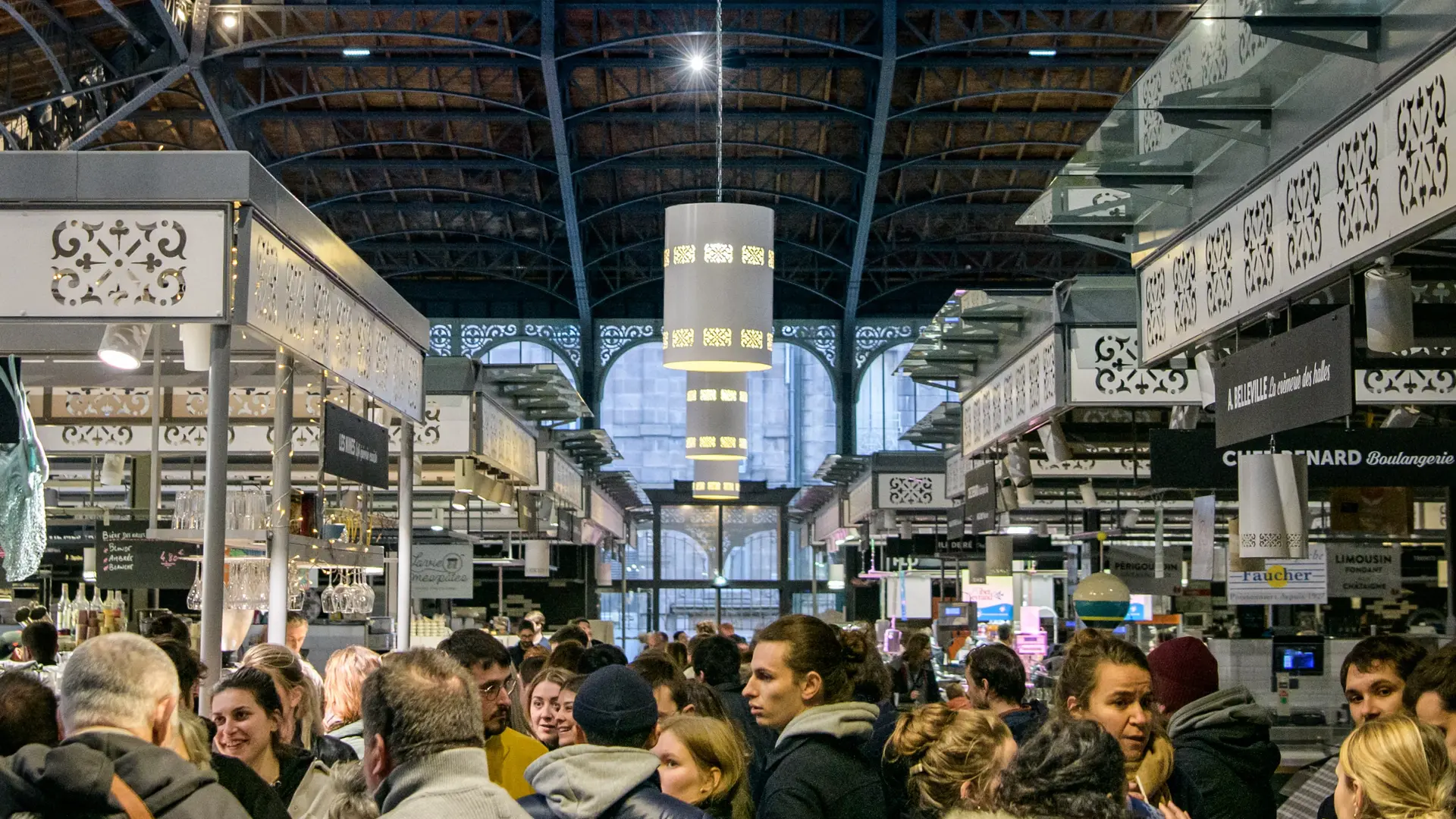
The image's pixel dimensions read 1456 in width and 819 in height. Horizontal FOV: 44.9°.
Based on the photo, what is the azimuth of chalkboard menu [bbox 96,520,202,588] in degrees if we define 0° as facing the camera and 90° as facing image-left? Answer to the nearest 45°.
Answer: approximately 0°

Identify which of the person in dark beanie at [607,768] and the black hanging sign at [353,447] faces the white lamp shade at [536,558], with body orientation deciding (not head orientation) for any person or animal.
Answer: the person in dark beanie

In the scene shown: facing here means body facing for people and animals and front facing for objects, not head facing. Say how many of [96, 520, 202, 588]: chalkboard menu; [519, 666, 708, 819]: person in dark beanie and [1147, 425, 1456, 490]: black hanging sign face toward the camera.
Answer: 2

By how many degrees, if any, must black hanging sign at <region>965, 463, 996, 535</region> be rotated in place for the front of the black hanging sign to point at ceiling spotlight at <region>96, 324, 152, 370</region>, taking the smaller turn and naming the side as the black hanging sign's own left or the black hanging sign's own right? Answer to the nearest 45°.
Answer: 0° — it already faces it

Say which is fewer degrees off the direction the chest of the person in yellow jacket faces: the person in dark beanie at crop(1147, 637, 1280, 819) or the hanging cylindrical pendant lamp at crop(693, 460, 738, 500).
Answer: the person in dark beanie

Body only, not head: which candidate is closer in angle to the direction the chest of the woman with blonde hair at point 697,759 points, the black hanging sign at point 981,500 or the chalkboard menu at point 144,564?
the chalkboard menu

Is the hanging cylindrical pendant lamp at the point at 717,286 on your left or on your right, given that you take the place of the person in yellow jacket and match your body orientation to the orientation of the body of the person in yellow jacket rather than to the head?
on your left

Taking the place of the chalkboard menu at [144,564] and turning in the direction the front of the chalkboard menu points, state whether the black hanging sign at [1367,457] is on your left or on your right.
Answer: on your left

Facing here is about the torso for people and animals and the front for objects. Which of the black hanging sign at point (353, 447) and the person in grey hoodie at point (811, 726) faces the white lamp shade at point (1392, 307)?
the black hanging sign
